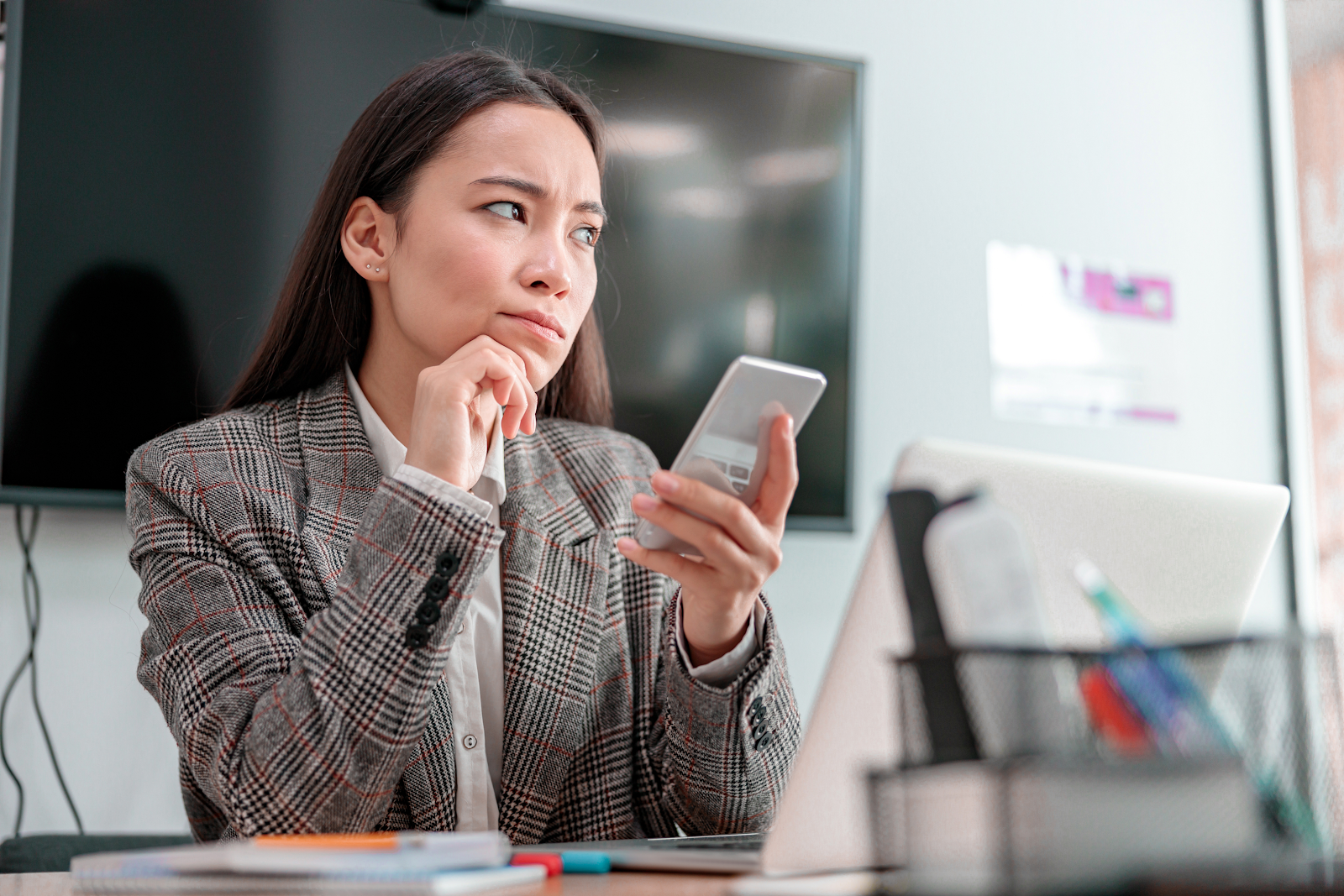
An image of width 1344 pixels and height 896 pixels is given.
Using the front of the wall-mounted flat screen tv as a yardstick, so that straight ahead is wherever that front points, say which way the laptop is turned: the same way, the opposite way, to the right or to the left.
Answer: the opposite way

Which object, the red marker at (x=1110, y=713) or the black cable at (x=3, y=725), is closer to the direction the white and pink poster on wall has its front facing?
the red marker

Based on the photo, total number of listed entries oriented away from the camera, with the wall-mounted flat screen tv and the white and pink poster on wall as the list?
0

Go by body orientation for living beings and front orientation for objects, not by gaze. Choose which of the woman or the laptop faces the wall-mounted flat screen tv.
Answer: the laptop

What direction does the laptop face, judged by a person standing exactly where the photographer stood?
facing away from the viewer and to the left of the viewer

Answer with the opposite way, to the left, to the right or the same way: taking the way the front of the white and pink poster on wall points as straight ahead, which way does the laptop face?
the opposite way

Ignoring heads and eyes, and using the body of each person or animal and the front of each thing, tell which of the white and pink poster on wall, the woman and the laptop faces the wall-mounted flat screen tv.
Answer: the laptop

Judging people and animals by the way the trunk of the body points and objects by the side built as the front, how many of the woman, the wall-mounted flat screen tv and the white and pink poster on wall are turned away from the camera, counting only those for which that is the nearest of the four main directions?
0

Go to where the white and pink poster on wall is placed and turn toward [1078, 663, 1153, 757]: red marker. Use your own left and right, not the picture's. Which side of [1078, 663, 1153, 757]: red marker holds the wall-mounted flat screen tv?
right

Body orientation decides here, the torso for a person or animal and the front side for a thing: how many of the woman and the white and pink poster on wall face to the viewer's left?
0

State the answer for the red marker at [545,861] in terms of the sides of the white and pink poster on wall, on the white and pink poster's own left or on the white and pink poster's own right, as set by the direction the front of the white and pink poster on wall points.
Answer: on the white and pink poster's own right

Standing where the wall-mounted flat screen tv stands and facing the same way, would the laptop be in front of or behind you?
in front

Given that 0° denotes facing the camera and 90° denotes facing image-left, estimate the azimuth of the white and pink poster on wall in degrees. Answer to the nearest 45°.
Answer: approximately 315°

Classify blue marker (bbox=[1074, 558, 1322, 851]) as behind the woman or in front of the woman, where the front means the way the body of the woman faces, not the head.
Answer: in front

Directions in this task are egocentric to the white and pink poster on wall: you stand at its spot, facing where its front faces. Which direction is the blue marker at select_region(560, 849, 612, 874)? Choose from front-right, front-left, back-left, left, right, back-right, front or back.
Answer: front-right

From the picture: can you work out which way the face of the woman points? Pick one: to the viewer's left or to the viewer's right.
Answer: to the viewer's right

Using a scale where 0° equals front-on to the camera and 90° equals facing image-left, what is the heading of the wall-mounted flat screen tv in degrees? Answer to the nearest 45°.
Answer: approximately 315°
